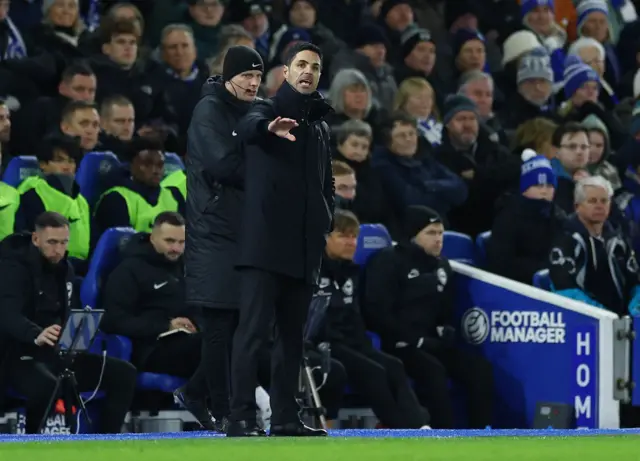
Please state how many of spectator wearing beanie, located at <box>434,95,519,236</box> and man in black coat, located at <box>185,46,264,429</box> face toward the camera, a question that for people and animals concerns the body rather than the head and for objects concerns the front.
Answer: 1

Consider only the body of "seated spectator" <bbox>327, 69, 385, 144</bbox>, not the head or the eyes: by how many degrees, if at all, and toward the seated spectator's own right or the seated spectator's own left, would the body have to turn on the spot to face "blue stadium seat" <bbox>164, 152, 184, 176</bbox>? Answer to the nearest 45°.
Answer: approximately 90° to the seated spectator's own right

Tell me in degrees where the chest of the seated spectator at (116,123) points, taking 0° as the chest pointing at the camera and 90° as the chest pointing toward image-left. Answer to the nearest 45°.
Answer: approximately 315°

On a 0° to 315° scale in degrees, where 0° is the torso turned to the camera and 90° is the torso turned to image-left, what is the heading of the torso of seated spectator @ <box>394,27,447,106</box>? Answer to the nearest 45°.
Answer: approximately 315°
